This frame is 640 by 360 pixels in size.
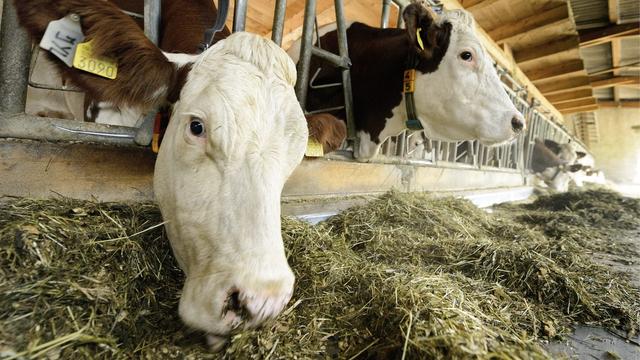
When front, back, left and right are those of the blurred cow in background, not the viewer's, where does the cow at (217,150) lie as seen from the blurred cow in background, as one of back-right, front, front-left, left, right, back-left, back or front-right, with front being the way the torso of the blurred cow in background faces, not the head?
right

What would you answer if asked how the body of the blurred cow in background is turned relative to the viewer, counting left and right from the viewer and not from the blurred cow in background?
facing to the right of the viewer

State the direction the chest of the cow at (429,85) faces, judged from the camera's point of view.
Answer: to the viewer's right

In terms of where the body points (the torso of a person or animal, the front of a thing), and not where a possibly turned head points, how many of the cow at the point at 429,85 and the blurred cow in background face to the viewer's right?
2

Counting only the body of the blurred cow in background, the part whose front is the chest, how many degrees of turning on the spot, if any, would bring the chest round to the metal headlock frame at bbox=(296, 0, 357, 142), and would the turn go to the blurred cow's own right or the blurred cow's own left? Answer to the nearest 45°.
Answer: approximately 90° to the blurred cow's own right

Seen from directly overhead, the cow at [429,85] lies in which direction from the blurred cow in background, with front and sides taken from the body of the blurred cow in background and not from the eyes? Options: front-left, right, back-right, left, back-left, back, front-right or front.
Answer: right

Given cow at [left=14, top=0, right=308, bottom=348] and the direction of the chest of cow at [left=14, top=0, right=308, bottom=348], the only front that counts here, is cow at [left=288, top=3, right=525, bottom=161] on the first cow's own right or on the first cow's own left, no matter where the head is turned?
on the first cow's own left

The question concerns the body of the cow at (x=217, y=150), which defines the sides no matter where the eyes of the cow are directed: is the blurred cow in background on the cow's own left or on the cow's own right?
on the cow's own left
